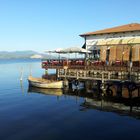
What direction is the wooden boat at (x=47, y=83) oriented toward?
to the viewer's left

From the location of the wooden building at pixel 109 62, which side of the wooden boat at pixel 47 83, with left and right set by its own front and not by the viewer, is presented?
back

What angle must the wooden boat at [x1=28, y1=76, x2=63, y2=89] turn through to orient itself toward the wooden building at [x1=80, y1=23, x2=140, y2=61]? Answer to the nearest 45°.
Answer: approximately 180°
